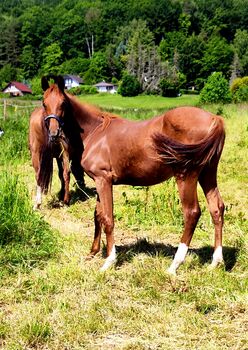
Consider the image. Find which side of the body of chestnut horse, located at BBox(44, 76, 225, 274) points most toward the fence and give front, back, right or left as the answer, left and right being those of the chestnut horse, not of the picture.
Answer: right

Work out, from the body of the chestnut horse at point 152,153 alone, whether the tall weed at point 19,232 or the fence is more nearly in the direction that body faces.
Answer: the tall weed

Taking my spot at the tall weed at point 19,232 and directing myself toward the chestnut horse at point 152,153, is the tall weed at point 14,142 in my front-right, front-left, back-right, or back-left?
back-left

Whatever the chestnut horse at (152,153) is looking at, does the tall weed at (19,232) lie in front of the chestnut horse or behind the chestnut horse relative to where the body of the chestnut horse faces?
in front

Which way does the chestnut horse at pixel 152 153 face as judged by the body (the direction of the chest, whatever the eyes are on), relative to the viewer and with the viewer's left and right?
facing to the left of the viewer
